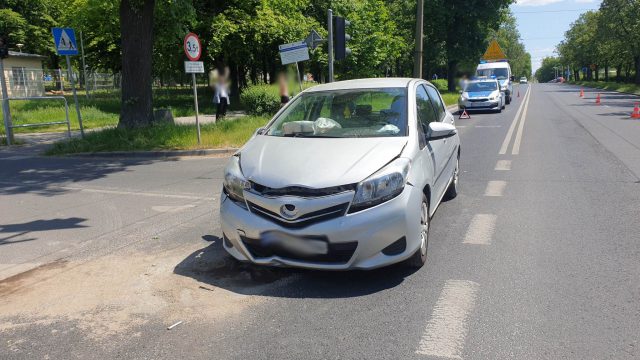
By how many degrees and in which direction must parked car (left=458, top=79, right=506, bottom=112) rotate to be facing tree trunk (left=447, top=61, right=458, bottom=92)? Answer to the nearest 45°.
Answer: approximately 180°

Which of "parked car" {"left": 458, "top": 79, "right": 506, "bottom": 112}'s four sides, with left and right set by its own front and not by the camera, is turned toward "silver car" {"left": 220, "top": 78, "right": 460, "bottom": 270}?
front

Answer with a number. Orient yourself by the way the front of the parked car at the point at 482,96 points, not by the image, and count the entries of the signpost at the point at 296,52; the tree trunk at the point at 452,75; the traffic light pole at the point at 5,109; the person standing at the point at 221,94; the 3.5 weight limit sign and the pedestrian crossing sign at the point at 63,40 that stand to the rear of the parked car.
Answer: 1

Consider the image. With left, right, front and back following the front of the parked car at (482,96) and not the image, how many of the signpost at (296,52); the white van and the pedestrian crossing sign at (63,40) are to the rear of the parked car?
1

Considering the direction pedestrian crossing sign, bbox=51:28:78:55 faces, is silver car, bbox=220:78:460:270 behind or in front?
in front

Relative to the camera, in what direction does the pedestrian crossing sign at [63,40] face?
facing the viewer

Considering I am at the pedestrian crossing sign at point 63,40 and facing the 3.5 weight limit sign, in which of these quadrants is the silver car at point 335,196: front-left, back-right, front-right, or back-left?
front-right

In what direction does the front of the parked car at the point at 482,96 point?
toward the camera

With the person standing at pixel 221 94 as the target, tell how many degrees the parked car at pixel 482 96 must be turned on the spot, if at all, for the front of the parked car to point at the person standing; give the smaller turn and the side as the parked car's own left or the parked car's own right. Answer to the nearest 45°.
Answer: approximately 45° to the parked car's own right

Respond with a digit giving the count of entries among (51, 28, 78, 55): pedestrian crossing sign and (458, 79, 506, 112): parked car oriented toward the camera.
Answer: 2

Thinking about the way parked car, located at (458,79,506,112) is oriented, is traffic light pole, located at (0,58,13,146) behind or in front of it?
in front
